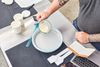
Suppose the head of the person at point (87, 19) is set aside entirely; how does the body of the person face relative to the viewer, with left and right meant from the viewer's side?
facing the viewer and to the left of the viewer
